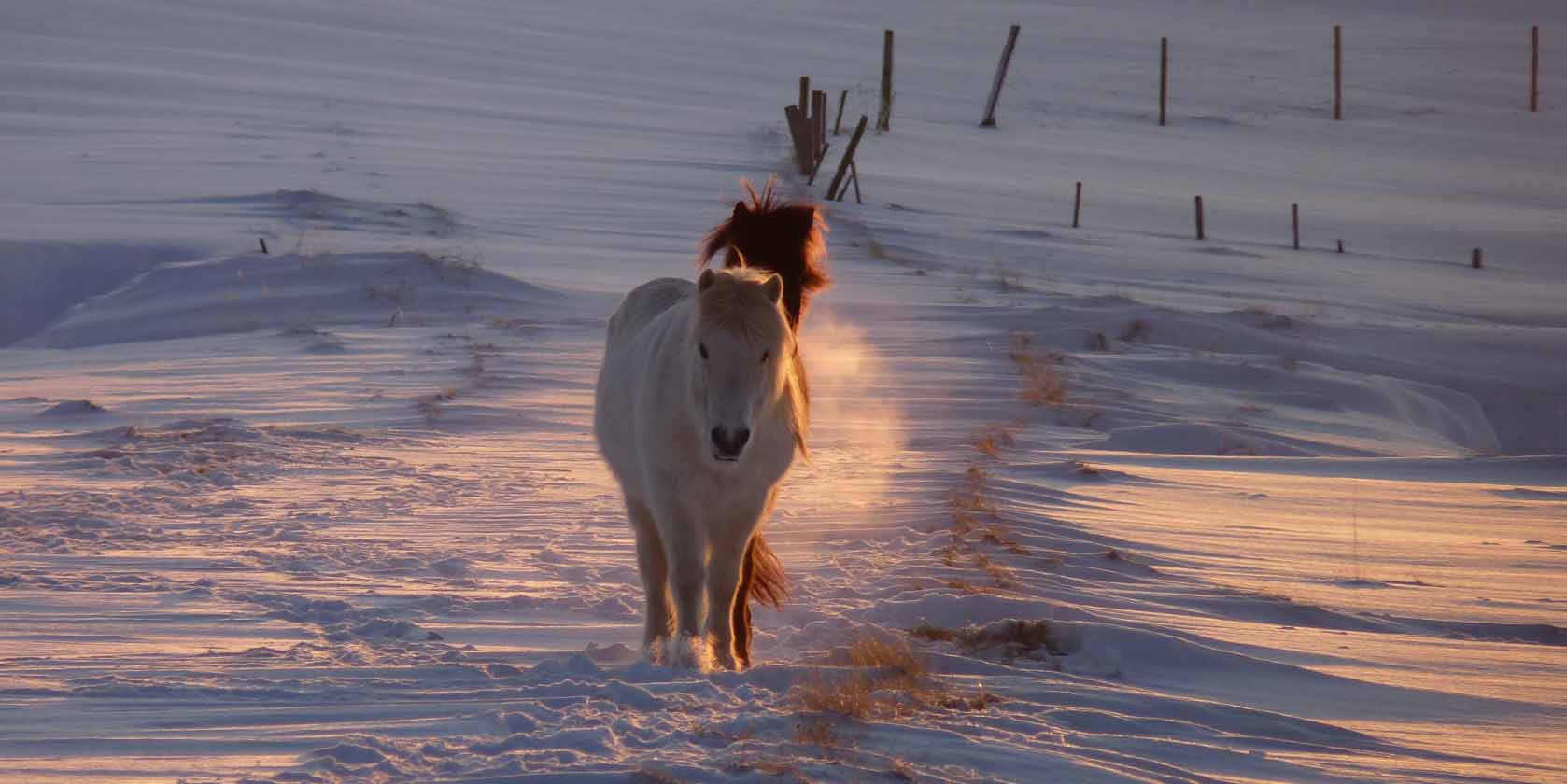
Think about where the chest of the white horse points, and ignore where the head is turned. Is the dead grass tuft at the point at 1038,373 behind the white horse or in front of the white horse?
behind

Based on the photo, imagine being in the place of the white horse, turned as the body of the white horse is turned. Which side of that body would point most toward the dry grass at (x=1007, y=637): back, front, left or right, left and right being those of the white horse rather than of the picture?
left

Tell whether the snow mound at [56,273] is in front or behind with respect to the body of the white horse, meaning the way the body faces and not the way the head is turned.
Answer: behind

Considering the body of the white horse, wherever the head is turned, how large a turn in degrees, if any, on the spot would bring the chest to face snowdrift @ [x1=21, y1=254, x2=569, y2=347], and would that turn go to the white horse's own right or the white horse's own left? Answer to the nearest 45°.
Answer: approximately 180°

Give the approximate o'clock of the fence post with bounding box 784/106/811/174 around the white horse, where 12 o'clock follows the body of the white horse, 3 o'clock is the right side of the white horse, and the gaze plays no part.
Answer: The fence post is roughly at 6 o'clock from the white horse.

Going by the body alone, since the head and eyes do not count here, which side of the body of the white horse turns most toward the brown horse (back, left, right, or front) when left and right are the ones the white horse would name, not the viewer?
back

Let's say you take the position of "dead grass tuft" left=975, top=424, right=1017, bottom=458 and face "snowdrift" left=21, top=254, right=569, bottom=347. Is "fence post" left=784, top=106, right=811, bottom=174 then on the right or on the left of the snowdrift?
right

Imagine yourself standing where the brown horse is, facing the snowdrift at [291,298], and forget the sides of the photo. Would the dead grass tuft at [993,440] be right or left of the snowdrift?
right

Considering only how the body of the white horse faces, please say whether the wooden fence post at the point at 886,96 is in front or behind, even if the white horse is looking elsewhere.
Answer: behind

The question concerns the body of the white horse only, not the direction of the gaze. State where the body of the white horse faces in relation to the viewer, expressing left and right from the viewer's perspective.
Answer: facing the viewer

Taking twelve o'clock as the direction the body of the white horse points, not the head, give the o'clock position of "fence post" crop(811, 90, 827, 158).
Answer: The fence post is roughly at 6 o'clock from the white horse.
